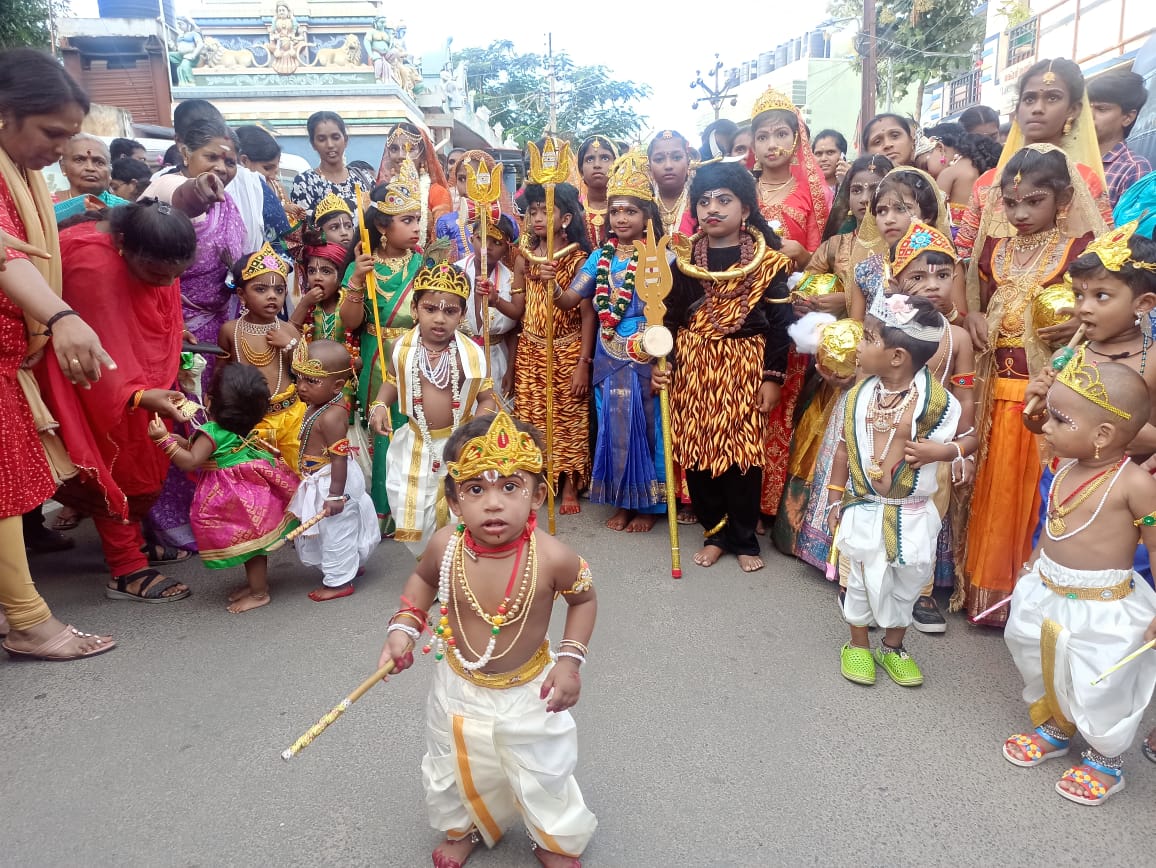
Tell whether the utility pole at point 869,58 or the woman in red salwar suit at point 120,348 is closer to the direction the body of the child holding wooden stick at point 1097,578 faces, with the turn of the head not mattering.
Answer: the woman in red salwar suit

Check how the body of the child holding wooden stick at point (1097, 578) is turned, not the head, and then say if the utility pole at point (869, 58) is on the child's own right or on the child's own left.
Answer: on the child's own right

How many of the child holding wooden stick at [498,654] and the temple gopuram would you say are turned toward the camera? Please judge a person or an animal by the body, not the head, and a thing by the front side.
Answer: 2

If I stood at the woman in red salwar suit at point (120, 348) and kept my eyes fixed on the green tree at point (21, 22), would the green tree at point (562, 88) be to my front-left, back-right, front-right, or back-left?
front-right

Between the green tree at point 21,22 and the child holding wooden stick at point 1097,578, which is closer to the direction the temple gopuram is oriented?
the child holding wooden stick

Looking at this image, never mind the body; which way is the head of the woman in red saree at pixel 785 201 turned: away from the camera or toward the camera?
toward the camera

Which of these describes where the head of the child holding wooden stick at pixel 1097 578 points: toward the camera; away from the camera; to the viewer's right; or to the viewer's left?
to the viewer's left

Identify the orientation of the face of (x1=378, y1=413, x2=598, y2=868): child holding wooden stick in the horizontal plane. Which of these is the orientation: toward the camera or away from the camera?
toward the camera

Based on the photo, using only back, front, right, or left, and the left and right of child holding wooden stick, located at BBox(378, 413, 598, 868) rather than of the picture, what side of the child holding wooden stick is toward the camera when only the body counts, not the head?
front

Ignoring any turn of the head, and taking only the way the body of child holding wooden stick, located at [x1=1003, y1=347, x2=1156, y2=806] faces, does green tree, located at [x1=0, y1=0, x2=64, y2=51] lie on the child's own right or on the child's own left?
on the child's own right

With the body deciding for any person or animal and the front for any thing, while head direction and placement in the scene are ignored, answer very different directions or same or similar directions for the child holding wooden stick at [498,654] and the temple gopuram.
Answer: same or similar directions

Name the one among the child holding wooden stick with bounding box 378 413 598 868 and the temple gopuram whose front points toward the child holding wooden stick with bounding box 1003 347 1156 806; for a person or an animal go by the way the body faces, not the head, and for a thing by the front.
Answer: the temple gopuram

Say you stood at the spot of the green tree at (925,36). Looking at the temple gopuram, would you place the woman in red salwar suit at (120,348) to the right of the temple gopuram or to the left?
left

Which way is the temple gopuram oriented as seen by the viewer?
toward the camera

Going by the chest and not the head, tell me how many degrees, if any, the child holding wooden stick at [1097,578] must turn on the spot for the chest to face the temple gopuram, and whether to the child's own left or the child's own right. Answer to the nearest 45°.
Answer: approximately 90° to the child's own right

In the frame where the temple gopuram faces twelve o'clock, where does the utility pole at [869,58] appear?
The utility pole is roughly at 10 o'clock from the temple gopuram.

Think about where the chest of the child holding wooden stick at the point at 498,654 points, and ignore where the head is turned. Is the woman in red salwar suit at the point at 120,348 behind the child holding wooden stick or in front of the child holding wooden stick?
behind

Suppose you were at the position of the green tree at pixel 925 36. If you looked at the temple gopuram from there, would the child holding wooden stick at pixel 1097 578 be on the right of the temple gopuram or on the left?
left

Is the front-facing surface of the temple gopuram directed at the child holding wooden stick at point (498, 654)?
yes

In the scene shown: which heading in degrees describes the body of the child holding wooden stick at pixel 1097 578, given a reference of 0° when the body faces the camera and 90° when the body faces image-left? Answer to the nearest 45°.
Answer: approximately 45°
